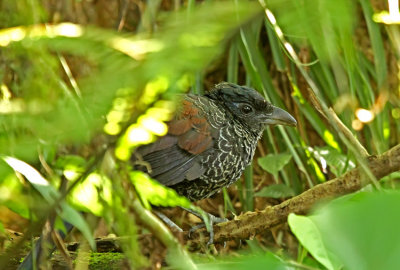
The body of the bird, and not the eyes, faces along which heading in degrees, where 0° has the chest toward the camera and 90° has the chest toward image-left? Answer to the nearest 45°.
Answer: approximately 270°

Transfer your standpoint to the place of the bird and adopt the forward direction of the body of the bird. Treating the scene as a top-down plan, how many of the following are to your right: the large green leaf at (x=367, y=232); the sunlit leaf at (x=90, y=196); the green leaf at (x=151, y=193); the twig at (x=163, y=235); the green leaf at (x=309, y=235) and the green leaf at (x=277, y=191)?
5

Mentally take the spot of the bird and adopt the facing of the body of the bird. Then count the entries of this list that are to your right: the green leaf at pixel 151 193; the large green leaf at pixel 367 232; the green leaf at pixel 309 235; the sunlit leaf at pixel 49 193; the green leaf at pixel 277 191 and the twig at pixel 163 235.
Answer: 5

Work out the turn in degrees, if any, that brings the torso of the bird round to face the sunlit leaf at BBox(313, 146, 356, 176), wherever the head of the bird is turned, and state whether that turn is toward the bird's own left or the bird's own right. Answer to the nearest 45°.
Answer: approximately 45° to the bird's own left

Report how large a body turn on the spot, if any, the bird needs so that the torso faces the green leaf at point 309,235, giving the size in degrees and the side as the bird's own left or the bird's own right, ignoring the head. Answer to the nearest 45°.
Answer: approximately 90° to the bird's own right

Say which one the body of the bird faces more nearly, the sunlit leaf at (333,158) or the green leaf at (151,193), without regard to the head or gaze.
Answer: the sunlit leaf

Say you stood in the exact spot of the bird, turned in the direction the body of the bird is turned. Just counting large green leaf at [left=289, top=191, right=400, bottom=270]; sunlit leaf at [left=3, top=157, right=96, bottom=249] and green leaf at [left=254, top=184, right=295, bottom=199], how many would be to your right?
2

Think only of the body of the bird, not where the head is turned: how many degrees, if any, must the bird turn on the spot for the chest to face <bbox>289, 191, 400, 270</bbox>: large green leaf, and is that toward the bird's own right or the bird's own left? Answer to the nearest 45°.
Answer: approximately 90° to the bird's own right

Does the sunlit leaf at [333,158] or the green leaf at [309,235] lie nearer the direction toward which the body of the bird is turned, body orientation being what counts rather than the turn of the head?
the sunlit leaf

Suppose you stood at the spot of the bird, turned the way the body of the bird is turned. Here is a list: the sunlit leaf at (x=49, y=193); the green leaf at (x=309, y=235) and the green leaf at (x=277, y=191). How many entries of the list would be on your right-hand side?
2

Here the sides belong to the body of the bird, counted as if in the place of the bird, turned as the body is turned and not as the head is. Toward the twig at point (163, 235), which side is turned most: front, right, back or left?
right
